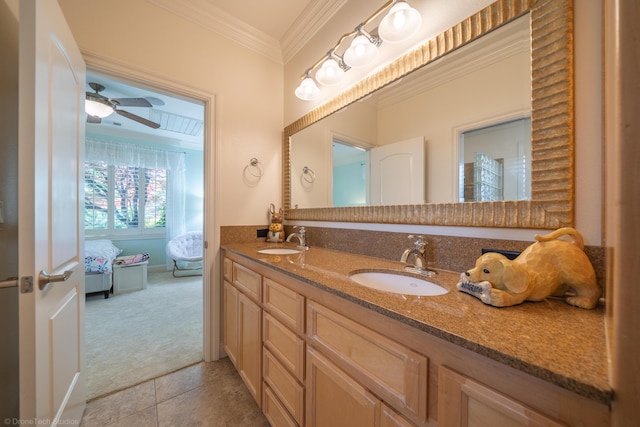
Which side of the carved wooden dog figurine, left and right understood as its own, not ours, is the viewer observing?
left

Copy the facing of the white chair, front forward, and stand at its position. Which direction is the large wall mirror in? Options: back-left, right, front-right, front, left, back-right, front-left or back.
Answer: front

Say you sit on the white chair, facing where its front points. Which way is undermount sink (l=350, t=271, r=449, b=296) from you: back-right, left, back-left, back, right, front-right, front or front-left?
front

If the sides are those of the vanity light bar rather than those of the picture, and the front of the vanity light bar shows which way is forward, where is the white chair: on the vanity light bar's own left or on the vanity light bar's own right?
on the vanity light bar's own right

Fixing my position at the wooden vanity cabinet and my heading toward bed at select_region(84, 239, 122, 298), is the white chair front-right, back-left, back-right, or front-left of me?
front-right

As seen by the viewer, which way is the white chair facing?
toward the camera

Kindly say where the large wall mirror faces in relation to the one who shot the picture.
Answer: facing the viewer and to the left of the viewer

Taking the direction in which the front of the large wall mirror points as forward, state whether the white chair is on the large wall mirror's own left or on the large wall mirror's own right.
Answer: on the large wall mirror's own right

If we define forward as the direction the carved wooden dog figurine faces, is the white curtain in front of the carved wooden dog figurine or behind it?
in front

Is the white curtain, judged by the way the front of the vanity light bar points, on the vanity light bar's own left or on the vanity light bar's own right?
on the vanity light bar's own right

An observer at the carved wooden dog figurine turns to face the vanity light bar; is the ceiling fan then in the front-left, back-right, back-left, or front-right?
front-left

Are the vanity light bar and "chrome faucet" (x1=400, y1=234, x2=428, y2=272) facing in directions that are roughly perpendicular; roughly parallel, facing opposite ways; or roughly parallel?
roughly parallel

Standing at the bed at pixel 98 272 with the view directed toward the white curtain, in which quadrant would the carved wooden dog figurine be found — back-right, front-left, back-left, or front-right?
back-right

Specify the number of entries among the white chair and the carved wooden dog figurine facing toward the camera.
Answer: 1
